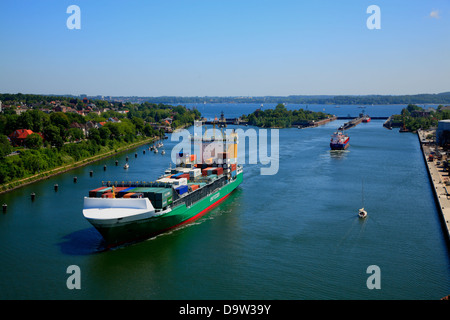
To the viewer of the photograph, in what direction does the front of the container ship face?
facing the viewer and to the left of the viewer

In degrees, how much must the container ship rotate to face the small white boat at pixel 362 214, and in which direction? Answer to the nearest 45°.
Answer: approximately 135° to its left

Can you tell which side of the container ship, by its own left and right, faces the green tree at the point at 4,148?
right

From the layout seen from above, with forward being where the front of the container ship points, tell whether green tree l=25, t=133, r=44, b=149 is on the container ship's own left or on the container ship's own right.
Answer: on the container ship's own right

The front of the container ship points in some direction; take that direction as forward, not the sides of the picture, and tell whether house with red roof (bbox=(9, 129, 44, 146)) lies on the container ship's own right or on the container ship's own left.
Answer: on the container ship's own right
